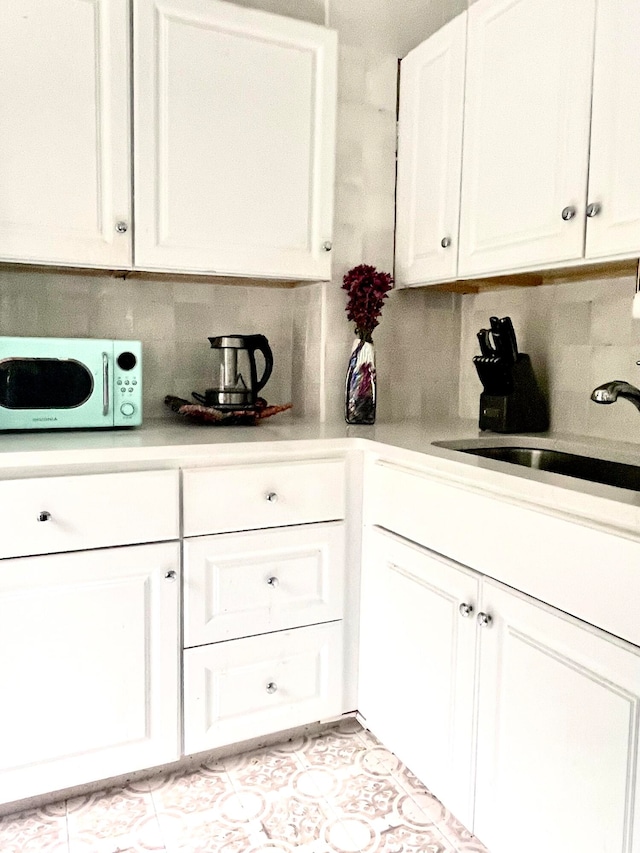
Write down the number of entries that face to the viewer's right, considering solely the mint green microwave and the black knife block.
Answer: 0

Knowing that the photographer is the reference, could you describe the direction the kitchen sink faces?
facing the viewer and to the left of the viewer

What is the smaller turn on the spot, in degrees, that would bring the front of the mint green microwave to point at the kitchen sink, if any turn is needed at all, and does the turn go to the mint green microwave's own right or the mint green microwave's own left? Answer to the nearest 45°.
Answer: approximately 90° to the mint green microwave's own left

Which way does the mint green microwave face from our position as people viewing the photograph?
facing the viewer

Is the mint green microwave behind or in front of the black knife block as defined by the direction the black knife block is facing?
in front

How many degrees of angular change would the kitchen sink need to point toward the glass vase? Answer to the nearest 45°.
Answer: approximately 45° to its right

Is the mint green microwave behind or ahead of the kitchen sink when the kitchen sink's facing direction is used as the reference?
ahead

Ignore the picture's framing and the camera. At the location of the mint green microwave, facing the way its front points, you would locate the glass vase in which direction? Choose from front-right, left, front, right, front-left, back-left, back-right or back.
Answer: left

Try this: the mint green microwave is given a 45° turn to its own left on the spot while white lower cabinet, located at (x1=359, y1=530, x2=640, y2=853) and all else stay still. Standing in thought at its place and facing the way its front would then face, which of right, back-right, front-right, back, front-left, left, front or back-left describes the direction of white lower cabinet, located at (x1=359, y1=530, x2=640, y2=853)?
front

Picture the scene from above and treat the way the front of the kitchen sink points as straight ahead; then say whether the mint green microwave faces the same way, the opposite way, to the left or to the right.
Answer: to the left

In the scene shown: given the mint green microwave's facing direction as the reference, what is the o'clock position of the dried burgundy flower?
The dried burgundy flower is roughly at 9 o'clock from the mint green microwave.
